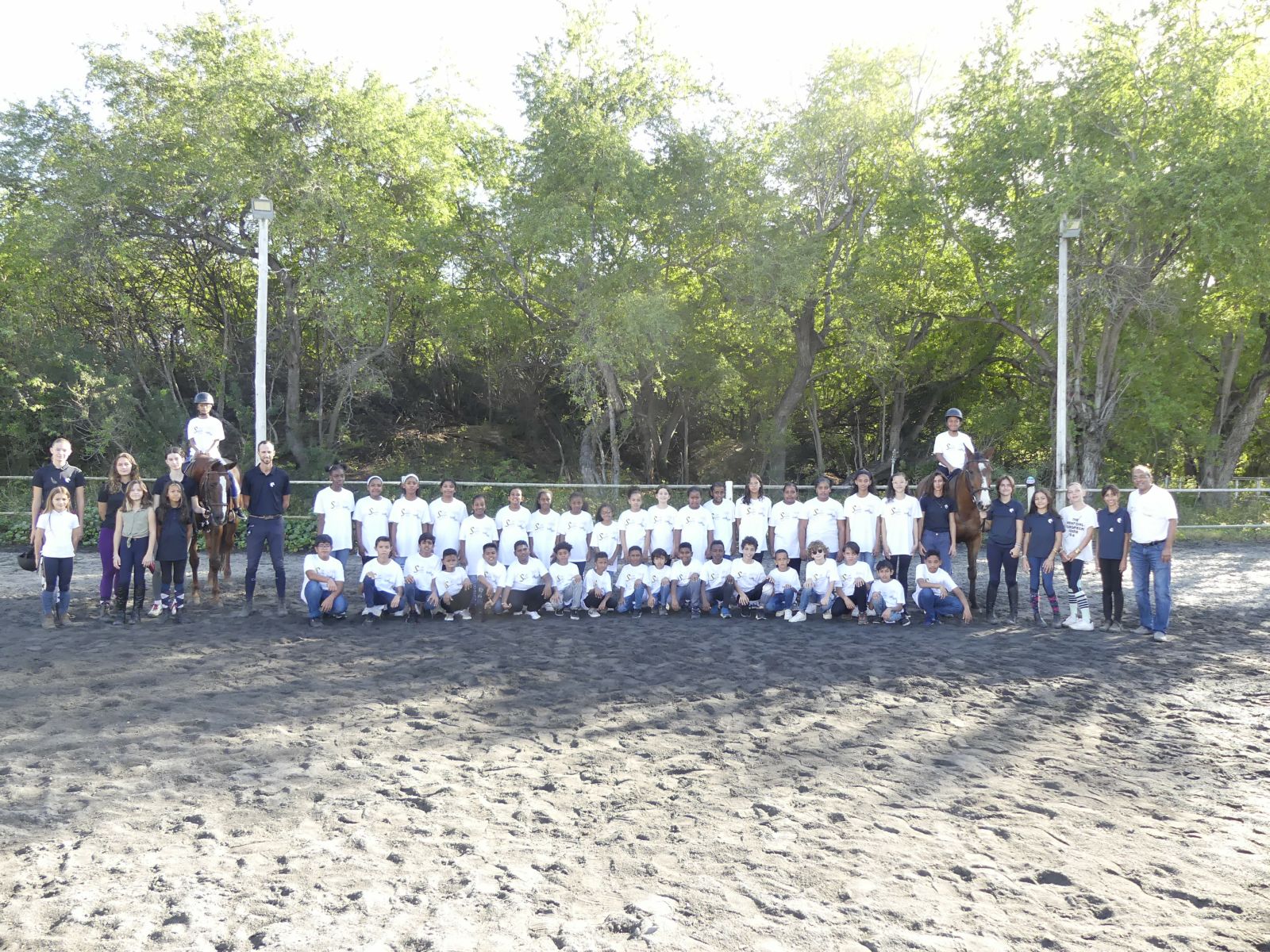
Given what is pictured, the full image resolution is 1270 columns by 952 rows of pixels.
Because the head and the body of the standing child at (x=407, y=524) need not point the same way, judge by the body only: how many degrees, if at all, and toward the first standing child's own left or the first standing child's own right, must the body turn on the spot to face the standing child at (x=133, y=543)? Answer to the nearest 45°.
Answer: approximately 90° to the first standing child's own right

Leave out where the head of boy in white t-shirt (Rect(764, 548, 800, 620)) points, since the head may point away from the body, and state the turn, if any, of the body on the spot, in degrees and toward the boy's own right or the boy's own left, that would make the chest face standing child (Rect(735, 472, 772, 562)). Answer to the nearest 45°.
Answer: approximately 180°

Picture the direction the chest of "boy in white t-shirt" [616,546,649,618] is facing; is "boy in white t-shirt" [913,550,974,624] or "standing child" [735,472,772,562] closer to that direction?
the boy in white t-shirt

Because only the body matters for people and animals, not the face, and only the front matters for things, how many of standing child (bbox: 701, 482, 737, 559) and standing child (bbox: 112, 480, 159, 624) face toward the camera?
2

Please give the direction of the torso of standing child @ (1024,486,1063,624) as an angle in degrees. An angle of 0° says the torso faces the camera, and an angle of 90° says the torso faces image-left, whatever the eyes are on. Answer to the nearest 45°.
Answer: approximately 0°
